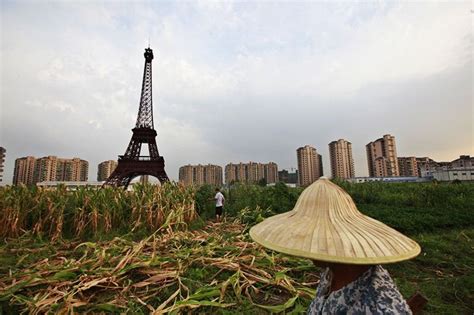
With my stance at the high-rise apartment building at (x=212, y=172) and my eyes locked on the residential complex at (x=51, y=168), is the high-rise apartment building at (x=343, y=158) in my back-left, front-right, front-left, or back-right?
back-left

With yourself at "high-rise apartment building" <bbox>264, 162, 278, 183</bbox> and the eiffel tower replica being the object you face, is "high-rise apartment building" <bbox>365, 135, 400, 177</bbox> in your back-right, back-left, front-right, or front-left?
front-left

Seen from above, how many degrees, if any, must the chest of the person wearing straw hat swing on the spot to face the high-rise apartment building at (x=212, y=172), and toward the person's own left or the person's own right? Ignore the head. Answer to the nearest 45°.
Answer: approximately 45° to the person's own right
